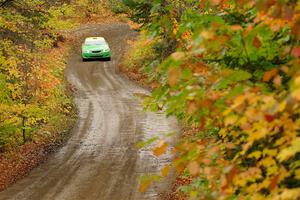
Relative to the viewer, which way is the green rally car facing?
toward the camera

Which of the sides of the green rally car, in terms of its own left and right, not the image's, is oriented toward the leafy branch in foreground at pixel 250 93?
front

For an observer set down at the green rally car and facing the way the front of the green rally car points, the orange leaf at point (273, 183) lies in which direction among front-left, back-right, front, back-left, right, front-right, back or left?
front
